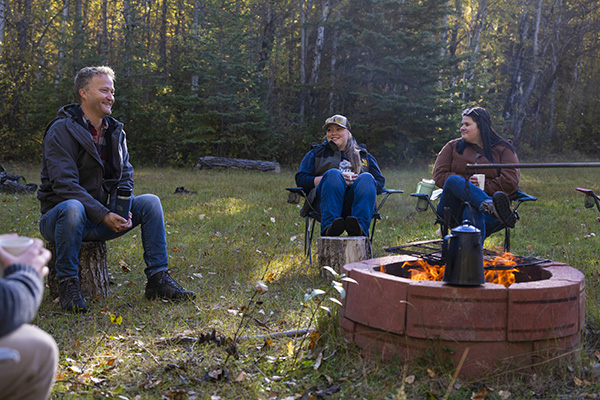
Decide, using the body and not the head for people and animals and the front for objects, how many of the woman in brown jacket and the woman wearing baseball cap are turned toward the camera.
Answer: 2

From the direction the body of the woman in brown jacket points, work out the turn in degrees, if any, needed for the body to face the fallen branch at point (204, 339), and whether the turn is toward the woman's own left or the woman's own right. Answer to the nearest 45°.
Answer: approximately 45° to the woman's own right

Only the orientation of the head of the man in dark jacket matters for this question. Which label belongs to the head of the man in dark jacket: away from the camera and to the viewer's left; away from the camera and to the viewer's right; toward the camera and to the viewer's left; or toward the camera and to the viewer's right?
toward the camera and to the viewer's right

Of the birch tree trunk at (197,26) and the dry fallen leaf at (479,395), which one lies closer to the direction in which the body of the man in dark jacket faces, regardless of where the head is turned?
the dry fallen leaf

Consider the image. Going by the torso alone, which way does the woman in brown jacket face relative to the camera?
toward the camera

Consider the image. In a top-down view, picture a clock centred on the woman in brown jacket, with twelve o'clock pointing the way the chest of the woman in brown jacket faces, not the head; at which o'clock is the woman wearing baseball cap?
The woman wearing baseball cap is roughly at 3 o'clock from the woman in brown jacket.

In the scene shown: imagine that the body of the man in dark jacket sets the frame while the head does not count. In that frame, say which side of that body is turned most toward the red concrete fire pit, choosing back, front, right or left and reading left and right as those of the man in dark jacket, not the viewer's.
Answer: front

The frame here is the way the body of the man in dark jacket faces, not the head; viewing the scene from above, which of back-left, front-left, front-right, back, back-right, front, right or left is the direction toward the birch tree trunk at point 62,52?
back-left

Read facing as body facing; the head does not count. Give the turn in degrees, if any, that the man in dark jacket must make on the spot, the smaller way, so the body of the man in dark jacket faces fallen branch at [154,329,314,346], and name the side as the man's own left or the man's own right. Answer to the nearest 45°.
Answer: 0° — they already face it

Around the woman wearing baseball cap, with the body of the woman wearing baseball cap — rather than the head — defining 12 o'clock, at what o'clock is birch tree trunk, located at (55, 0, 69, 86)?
The birch tree trunk is roughly at 5 o'clock from the woman wearing baseball cap.

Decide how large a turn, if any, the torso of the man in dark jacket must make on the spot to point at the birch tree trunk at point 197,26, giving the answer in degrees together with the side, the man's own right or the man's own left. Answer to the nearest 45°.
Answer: approximately 135° to the man's own left

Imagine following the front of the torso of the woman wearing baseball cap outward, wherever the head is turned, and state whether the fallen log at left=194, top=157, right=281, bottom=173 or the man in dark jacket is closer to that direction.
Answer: the man in dark jacket

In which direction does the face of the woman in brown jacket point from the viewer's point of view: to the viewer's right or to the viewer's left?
to the viewer's left

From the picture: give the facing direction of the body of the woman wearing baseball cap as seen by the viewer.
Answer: toward the camera

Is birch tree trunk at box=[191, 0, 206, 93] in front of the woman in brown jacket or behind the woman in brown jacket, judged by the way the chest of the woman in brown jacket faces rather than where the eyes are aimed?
behind

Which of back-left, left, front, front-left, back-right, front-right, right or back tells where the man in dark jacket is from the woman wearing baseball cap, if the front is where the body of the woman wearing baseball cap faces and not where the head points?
front-right

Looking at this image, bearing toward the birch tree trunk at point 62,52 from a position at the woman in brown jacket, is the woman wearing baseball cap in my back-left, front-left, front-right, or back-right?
front-left

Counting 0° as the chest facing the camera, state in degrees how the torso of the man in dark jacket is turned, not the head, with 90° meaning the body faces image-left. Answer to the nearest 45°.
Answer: approximately 315°
